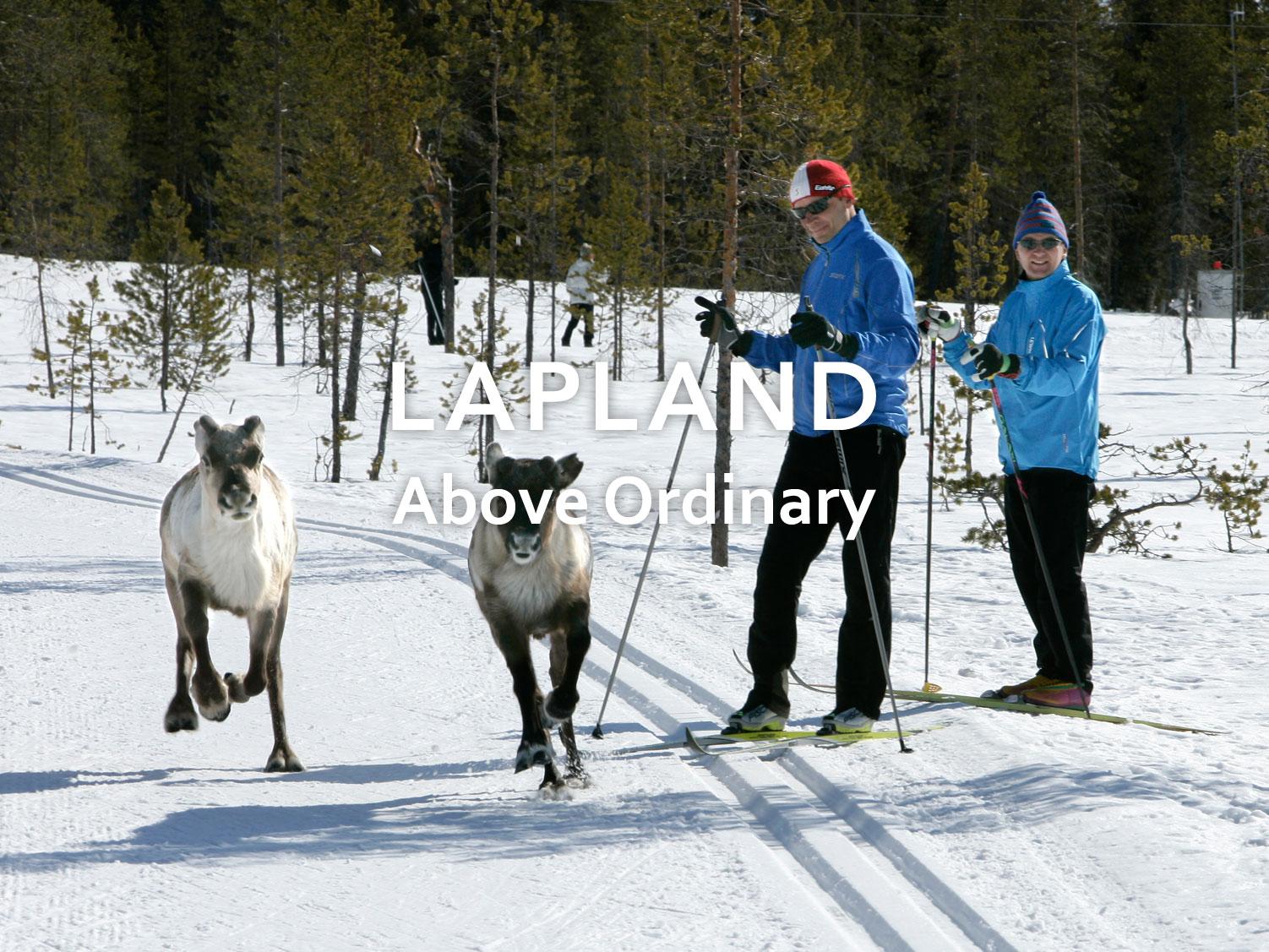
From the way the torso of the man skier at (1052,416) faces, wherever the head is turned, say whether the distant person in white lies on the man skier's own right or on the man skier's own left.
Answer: on the man skier's own right

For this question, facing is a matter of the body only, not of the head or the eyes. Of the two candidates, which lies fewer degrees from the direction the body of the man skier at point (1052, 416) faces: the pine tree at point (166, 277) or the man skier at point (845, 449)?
the man skier

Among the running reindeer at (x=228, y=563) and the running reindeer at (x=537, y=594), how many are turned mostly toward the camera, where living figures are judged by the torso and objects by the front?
2

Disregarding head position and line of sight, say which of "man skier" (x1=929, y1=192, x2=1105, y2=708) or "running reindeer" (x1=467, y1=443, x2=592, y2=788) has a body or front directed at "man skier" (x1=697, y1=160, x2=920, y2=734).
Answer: "man skier" (x1=929, y1=192, x2=1105, y2=708)

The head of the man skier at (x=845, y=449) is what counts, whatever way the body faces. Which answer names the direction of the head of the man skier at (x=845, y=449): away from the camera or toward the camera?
toward the camera

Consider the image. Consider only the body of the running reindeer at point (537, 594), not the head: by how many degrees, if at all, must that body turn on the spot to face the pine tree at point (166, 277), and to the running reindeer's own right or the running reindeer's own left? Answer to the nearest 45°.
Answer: approximately 180°

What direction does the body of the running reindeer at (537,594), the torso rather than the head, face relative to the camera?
toward the camera

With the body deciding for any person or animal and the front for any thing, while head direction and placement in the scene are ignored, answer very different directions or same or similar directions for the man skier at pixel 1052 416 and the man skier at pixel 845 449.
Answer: same or similar directions

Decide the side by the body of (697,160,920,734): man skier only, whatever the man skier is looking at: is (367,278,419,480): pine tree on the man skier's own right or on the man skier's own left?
on the man skier's own right

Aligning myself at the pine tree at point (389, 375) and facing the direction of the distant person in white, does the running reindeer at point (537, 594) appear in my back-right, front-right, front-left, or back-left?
back-right
